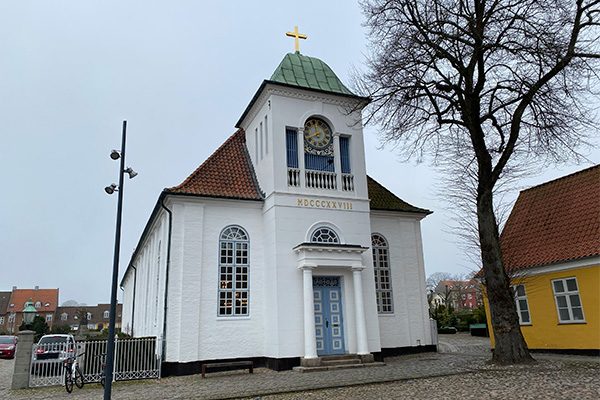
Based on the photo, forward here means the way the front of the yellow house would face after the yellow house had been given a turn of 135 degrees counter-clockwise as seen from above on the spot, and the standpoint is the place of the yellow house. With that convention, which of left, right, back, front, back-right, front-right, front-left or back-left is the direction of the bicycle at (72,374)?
back-right

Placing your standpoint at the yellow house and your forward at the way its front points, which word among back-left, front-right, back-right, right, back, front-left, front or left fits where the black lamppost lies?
front

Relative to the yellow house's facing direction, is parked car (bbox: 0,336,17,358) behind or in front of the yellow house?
in front

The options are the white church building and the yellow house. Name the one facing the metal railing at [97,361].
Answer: the yellow house

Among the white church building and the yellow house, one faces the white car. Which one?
the yellow house

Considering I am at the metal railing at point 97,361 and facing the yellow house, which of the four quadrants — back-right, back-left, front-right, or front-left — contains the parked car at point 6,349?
back-left

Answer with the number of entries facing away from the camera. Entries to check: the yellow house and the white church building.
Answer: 0

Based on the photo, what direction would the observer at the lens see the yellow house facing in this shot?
facing the viewer and to the left of the viewer

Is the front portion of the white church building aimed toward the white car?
no

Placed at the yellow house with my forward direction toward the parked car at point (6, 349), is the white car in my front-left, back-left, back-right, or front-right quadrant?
front-left

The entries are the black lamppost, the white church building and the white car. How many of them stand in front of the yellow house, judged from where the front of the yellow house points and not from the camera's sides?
3

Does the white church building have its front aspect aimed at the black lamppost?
no

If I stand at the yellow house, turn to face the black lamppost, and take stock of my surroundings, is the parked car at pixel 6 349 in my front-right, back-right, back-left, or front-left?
front-right

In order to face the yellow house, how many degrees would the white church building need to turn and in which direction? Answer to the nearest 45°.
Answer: approximately 45° to its left

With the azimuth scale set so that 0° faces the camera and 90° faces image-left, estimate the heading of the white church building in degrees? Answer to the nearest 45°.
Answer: approximately 315°

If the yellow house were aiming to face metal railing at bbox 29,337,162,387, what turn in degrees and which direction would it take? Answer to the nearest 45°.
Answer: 0° — it already faces it

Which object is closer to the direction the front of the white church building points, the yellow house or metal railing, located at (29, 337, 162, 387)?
the yellow house
